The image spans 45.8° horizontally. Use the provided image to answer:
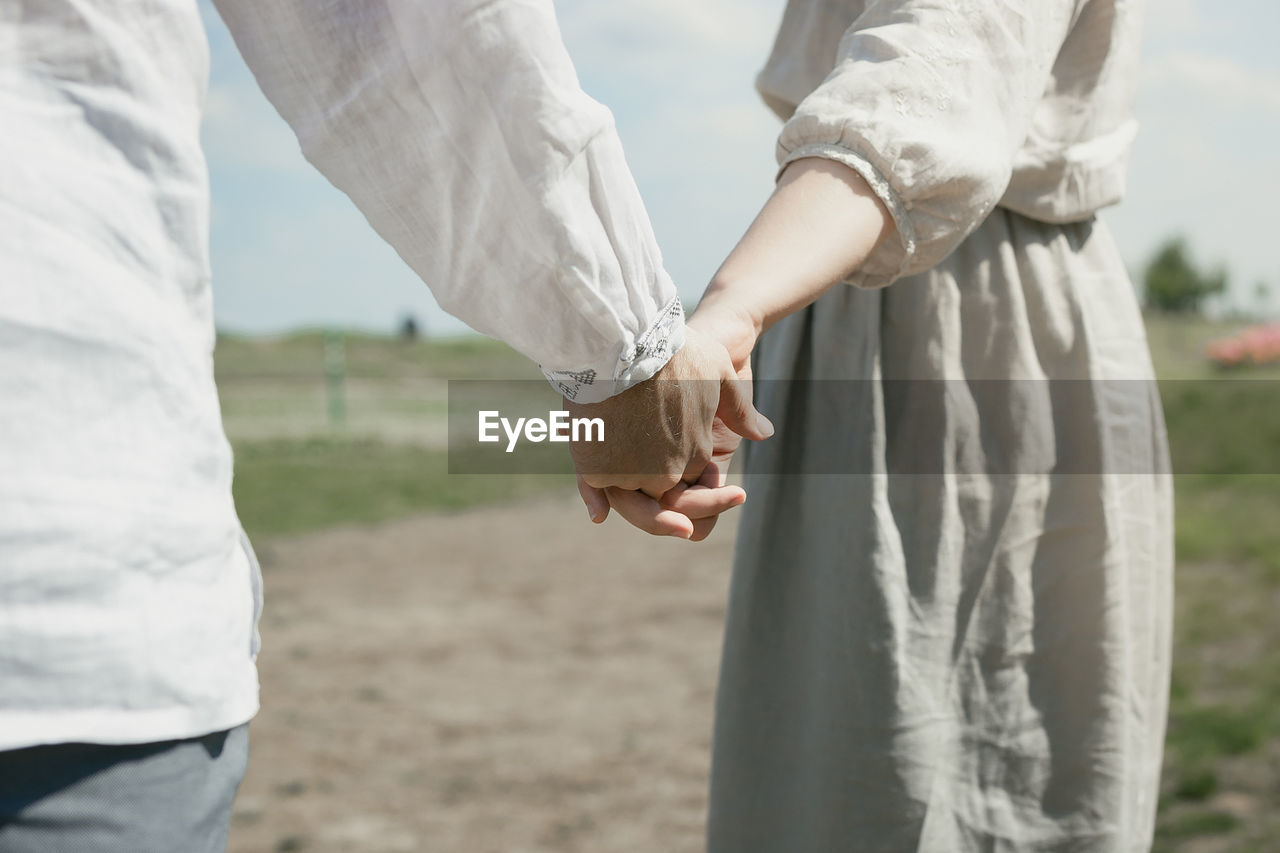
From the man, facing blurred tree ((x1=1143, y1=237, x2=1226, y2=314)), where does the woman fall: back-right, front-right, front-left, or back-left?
front-right

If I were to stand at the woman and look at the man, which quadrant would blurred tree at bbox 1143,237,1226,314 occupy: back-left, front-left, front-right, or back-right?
back-right

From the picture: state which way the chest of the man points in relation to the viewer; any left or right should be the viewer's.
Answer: facing away from the viewer

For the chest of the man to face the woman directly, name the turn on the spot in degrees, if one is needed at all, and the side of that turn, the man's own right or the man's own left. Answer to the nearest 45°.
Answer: approximately 45° to the man's own right

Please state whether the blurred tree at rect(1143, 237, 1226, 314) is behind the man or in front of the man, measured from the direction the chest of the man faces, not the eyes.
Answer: in front
